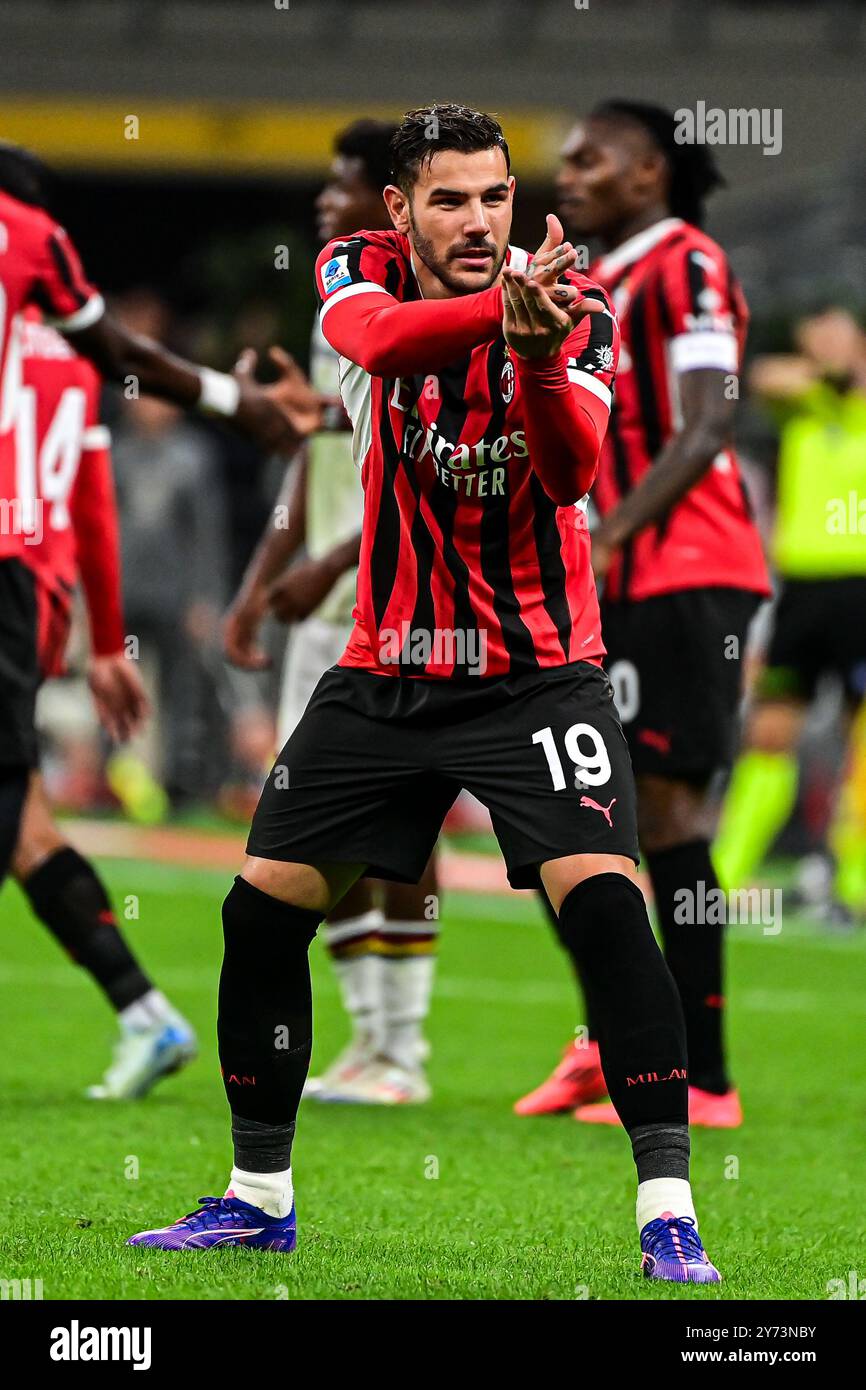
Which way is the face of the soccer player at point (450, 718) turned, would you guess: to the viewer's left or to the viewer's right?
to the viewer's right

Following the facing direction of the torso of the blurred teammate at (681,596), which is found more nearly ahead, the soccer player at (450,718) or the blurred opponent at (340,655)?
the blurred opponent

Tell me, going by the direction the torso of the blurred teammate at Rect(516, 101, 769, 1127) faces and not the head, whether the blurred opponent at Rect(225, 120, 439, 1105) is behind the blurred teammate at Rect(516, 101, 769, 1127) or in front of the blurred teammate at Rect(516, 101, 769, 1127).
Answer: in front

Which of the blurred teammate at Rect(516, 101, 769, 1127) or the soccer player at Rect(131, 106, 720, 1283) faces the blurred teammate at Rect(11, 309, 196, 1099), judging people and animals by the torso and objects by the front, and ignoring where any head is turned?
the blurred teammate at Rect(516, 101, 769, 1127)

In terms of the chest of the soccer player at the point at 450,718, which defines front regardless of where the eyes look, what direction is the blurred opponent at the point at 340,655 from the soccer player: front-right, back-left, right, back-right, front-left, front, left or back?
back

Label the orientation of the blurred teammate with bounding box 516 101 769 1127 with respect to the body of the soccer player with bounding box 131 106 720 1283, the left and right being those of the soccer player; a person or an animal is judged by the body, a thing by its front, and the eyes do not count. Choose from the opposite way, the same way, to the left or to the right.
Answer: to the right

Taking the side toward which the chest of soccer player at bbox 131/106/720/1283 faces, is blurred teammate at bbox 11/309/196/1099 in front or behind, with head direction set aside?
behind

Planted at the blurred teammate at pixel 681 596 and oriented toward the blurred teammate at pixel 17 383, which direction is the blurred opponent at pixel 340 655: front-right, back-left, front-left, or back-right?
front-right

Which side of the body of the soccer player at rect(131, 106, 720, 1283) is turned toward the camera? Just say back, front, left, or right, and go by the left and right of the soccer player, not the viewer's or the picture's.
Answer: front

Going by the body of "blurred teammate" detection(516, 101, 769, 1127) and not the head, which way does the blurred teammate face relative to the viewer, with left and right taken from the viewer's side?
facing to the left of the viewer
